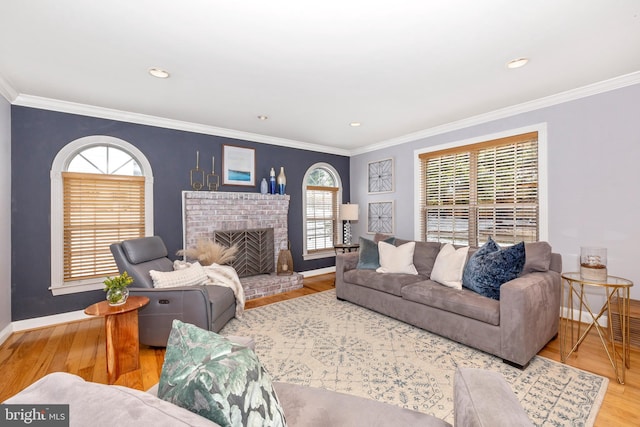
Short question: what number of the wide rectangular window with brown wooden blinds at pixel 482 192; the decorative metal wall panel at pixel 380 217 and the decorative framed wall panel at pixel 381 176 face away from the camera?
0

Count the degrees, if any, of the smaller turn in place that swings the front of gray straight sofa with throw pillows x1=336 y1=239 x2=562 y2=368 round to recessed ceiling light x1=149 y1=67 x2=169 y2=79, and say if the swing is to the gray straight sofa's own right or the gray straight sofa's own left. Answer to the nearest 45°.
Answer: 0° — it already faces it

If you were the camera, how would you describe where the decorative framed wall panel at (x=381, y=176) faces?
facing the viewer and to the left of the viewer

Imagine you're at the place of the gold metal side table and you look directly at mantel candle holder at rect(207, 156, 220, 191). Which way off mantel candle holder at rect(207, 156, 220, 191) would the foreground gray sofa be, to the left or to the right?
left

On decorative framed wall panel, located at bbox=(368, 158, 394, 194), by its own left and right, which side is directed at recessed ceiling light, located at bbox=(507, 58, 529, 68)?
left

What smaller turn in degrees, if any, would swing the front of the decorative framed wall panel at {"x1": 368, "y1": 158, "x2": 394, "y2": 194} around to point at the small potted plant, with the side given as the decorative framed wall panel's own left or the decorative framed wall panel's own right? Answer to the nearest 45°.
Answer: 0° — it already faces it

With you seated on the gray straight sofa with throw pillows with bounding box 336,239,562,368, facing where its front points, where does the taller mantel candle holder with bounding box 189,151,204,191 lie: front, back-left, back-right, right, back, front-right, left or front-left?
front-right

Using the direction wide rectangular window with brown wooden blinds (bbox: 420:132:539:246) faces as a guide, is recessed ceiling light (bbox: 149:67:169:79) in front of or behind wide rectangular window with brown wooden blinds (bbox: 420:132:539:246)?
in front

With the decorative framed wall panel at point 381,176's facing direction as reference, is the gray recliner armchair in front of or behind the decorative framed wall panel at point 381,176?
in front

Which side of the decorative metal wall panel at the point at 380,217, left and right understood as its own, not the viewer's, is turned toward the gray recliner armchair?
front

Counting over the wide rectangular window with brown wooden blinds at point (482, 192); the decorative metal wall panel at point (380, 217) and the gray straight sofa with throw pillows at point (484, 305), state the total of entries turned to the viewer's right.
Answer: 0

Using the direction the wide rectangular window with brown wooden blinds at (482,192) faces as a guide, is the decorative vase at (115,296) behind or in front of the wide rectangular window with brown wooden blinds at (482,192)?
in front
